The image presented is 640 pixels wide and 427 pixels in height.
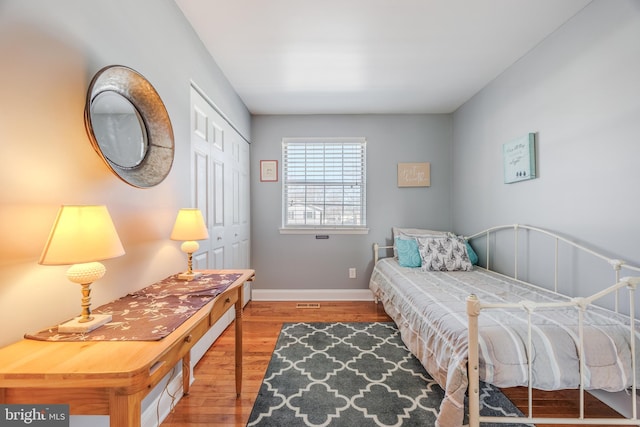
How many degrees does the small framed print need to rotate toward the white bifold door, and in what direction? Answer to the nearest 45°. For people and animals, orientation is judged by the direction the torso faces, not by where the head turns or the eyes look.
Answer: approximately 45° to its right

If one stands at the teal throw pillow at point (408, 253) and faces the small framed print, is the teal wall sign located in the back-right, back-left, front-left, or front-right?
back-left

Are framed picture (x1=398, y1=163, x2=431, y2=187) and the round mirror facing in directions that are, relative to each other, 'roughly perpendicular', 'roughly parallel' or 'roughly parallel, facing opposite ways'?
roughly perpendicular

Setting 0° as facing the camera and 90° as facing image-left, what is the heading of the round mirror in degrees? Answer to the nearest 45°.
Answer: approximately 315°

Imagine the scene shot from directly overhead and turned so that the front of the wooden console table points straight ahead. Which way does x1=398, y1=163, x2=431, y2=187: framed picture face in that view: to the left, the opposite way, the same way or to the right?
to the right

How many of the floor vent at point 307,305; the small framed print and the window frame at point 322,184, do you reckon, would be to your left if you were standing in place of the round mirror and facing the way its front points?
3

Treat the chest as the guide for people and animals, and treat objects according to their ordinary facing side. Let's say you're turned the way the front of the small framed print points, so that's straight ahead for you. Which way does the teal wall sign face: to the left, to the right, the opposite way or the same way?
to the right

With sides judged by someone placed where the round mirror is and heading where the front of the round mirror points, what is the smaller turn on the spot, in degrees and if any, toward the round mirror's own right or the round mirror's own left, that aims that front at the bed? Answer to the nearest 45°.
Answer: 0° — it already faces it
